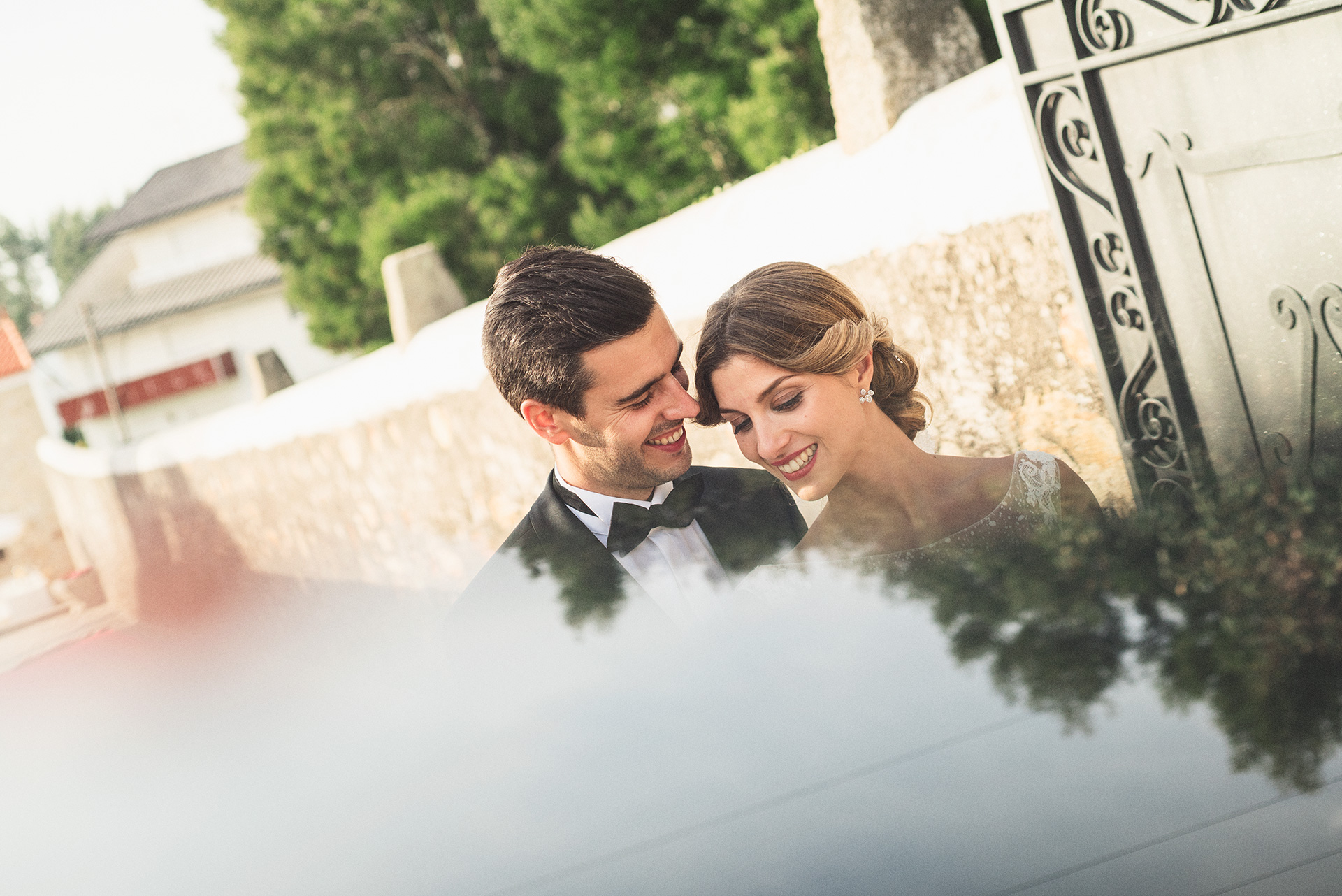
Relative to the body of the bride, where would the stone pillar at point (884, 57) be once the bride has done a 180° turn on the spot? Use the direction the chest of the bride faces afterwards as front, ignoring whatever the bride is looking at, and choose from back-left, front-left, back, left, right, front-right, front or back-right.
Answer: front-left

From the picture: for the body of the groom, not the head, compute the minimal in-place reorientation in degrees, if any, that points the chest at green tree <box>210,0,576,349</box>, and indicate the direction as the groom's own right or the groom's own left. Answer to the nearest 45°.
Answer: approximately 135° to the groom's own left

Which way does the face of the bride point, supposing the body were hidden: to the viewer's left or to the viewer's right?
to the viewer's left

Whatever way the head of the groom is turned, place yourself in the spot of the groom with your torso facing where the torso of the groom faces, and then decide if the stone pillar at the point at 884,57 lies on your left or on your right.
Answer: on your left

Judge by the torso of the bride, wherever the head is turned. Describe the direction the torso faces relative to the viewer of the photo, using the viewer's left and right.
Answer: facing the viewer and to the left of the viewer

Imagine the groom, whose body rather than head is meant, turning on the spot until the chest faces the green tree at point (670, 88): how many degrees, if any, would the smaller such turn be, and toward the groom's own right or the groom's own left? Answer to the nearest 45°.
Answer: approximately 135° to the groom's own left

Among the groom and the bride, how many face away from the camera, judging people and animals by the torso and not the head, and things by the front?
0

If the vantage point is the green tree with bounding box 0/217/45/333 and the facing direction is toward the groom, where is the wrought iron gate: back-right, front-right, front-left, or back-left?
front-left

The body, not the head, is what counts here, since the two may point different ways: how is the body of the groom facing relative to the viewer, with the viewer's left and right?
facing the viewer and to the right of the viewer

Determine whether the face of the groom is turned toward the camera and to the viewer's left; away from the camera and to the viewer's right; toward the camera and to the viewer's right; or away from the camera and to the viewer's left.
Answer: toward the camera and to the viewer's right

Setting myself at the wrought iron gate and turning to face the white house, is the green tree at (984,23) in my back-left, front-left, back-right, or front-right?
front-right
